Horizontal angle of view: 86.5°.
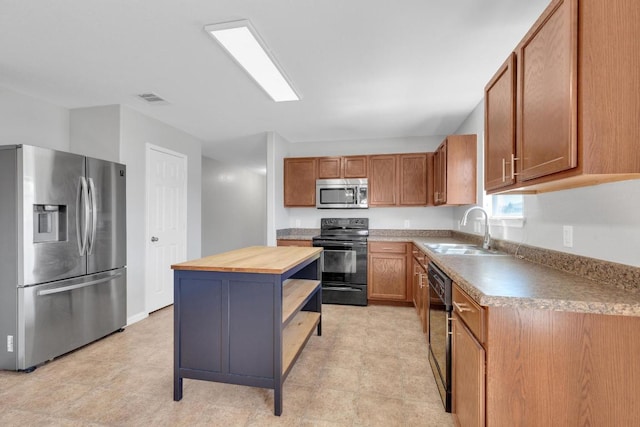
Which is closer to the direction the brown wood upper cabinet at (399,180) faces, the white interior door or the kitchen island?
the kitchen island

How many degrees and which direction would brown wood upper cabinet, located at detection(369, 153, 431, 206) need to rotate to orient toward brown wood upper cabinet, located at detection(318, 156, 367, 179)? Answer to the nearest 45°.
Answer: approximately 90° to its right

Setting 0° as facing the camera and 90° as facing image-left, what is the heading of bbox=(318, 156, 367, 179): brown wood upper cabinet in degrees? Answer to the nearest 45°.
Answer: approximately 0°

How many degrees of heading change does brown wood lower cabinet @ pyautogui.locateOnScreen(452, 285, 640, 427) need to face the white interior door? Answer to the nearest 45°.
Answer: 0° — it already faces it

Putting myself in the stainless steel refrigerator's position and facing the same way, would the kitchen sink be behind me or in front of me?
in front

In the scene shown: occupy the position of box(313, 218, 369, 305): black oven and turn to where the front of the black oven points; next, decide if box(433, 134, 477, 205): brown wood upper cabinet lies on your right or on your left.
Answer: on your left

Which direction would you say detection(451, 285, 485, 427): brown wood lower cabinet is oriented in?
to the viewer's left

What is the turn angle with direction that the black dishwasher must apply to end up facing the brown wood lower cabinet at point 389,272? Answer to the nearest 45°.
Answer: approximately 90° to its right

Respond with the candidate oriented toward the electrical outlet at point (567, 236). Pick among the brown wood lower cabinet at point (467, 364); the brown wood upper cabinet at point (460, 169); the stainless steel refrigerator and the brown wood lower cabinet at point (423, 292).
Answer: the stainless steel refrigerator

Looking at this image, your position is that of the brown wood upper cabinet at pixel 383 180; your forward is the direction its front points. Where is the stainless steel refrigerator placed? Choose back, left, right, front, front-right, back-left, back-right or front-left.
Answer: front-right

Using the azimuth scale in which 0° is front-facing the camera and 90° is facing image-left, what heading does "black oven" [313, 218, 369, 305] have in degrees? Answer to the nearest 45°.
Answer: approximately 0°
